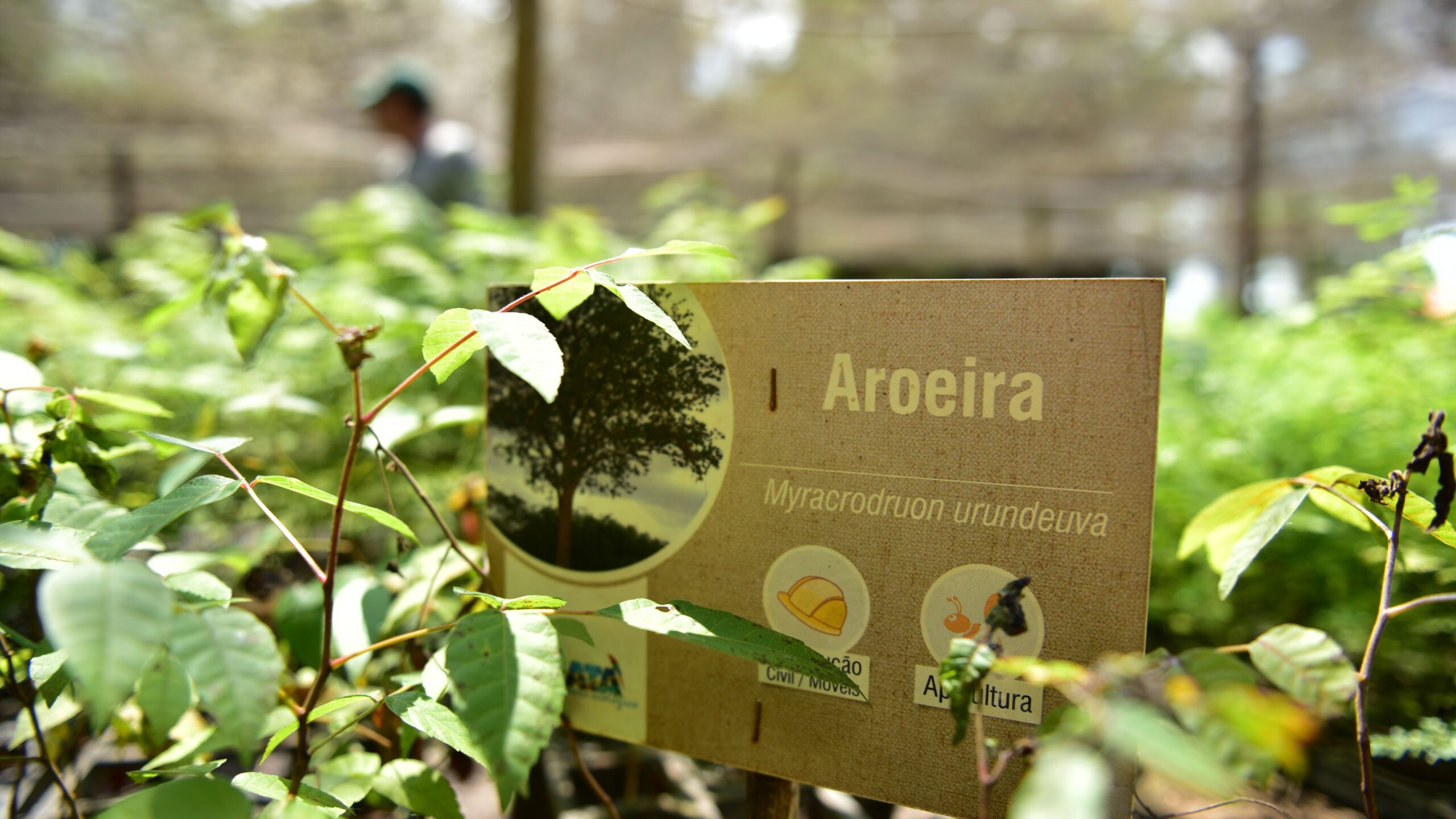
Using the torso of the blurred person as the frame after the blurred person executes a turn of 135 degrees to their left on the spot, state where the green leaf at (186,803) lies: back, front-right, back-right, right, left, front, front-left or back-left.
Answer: front-right

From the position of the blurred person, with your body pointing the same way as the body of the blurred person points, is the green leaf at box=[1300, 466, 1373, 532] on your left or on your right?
on your left

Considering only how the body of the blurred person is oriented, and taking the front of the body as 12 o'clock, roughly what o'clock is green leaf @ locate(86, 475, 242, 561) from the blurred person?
The green leaf is roughly at 9 o'clock from the blurred person.

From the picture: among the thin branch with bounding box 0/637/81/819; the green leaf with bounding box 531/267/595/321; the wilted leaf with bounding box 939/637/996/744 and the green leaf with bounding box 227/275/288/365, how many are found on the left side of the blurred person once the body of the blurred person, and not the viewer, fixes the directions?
4

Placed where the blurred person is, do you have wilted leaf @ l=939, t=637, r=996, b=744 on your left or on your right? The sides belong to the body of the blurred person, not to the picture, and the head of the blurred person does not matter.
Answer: on your left

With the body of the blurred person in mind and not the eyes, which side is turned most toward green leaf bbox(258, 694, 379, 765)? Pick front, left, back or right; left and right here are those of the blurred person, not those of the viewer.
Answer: left

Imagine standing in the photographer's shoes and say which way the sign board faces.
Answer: facing the viewer and to the left of the viewer

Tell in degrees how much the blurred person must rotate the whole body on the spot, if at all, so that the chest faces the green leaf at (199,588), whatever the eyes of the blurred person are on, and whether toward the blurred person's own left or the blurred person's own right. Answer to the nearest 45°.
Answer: approximately 90° to the blurred person's own left

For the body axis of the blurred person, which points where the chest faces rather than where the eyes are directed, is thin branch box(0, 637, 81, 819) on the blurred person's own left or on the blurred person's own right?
on the blurred person's own left

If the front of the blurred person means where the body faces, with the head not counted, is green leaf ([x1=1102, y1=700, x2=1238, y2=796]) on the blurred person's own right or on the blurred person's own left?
on the blurred person's own left

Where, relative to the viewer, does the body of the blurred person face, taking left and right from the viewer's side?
facing to the left of the viewer

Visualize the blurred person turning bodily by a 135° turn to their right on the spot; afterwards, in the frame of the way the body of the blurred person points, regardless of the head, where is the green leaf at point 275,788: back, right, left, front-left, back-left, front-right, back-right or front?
back-right

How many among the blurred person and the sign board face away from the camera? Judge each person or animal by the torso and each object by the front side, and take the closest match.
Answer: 0
